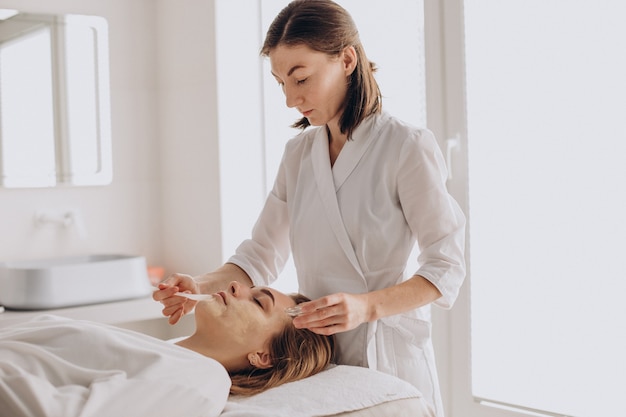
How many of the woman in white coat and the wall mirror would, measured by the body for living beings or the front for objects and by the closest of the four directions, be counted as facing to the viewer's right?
0

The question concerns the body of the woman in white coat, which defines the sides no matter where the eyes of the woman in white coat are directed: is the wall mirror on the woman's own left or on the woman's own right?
on the woman's own right

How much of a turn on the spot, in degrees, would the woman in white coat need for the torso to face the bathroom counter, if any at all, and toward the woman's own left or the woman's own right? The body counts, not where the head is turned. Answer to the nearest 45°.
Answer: approximately 90° to the woman's own right

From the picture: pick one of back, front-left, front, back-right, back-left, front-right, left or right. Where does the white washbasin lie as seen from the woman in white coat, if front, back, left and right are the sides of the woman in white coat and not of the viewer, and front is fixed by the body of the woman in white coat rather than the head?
right

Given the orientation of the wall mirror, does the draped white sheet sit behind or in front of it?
in front

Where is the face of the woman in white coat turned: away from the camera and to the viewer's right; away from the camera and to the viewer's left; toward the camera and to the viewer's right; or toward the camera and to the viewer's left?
toward the camera and to the viewer's left

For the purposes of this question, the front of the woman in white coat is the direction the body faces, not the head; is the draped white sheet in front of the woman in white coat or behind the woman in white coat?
in front

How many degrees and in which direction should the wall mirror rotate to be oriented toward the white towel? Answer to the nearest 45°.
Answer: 0° — it already faces it

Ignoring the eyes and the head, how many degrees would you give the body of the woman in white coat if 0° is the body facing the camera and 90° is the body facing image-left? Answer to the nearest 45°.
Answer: approximately 45°
